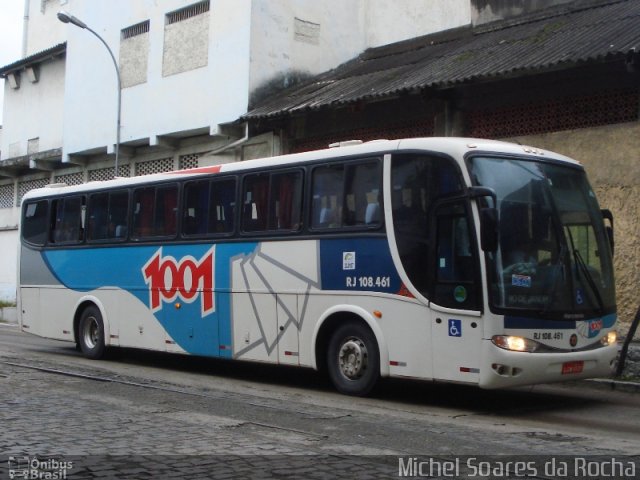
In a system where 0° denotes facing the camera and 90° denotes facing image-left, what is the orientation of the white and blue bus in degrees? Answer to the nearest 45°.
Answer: approximately 315°
